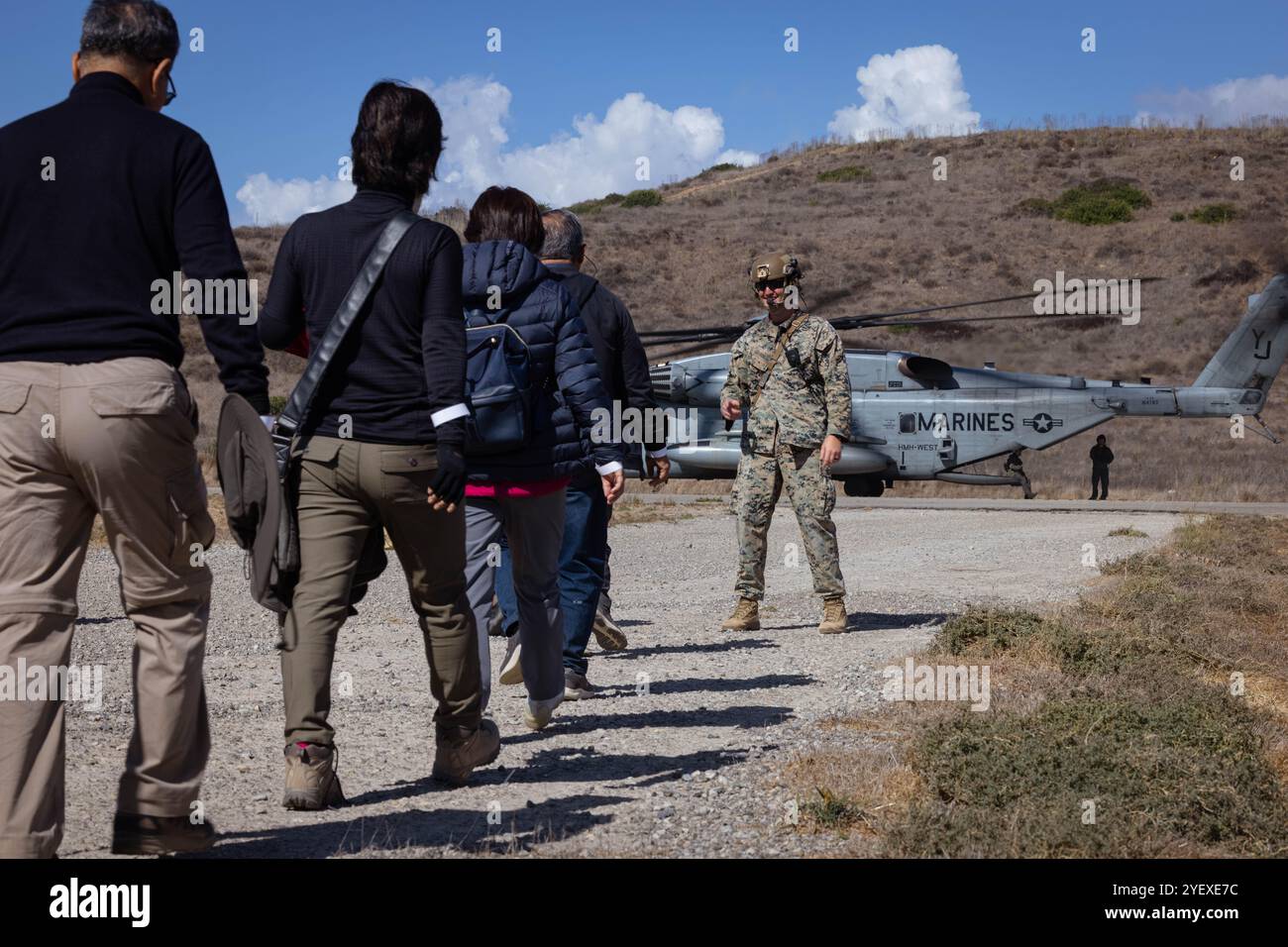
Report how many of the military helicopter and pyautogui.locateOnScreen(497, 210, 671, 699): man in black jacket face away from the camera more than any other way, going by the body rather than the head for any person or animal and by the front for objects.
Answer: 1

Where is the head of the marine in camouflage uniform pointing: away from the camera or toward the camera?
toward the camera

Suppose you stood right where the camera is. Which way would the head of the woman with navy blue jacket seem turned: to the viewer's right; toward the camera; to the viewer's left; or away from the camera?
away from the camera

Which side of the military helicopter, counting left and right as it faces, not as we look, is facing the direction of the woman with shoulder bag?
left

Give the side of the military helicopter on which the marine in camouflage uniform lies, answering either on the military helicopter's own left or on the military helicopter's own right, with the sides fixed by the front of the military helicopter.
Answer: on the military helicopter's own left

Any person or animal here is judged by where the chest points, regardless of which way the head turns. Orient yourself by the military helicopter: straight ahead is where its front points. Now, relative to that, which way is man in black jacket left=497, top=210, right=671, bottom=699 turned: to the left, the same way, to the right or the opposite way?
to the right

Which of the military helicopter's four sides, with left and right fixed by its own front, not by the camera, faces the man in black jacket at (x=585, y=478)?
left

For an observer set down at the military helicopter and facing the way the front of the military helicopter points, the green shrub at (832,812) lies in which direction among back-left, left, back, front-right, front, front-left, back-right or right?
left

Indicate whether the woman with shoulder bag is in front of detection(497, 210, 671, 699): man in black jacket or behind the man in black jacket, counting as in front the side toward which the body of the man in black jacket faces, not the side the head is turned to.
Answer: behind

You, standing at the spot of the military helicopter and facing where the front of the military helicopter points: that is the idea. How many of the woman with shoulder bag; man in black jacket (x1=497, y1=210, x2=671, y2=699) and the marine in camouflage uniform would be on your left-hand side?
3

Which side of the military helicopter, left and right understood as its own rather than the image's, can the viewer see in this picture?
left

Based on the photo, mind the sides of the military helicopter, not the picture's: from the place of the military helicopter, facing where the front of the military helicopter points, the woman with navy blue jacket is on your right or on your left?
on your left

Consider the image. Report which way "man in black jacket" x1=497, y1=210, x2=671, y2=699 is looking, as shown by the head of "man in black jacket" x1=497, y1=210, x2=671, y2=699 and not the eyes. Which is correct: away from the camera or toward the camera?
away from the camera

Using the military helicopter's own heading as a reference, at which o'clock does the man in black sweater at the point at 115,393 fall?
The man in black sweater is roughly at 9 o'clock from the military helicopter.

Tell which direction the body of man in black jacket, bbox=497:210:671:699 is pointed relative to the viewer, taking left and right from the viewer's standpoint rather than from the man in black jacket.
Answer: facing away from the viewer

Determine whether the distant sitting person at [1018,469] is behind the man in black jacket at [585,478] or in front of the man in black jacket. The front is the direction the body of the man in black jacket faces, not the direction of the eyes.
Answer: in front
